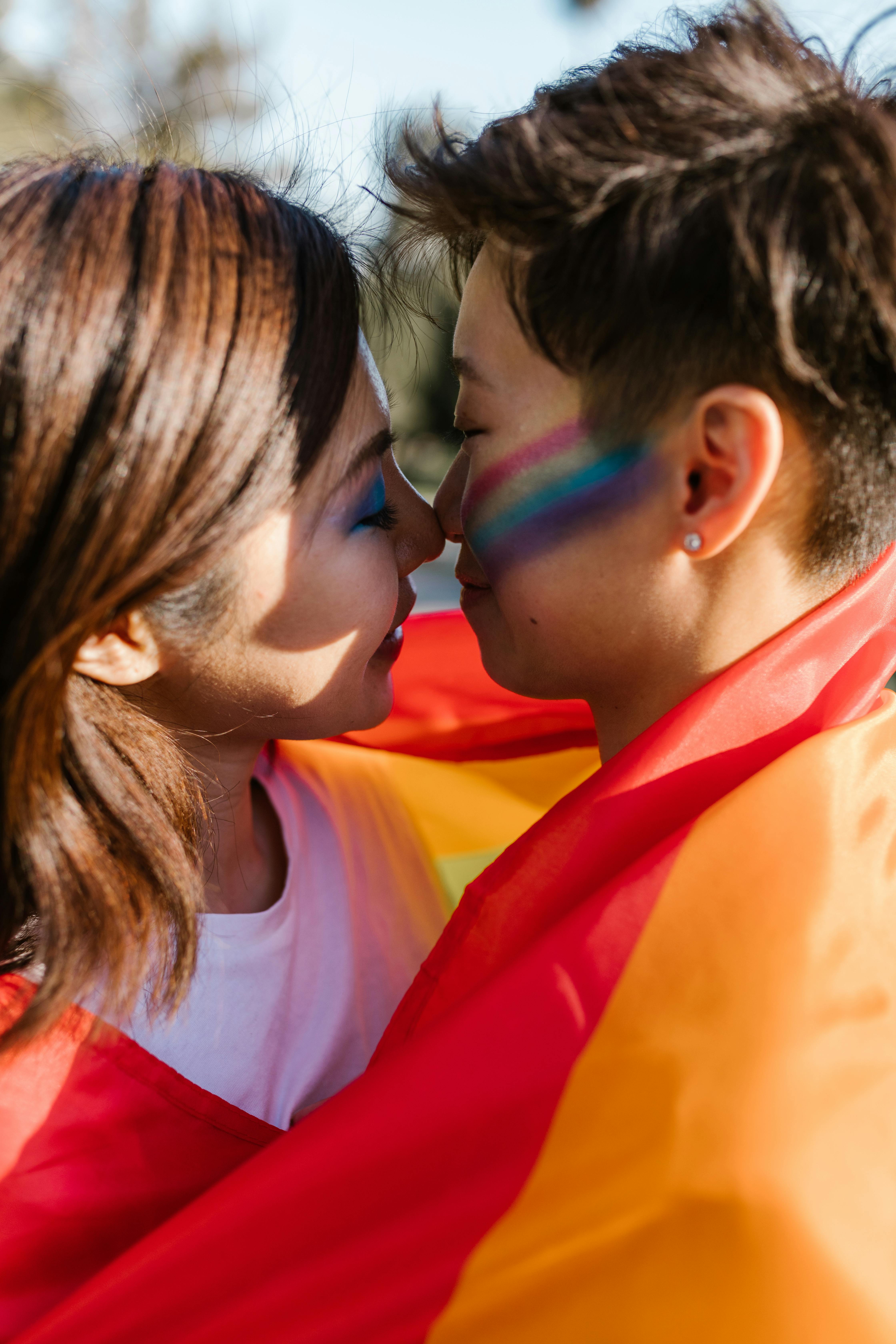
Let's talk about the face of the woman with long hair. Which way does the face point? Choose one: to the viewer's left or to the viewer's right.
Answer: to the viewer's right

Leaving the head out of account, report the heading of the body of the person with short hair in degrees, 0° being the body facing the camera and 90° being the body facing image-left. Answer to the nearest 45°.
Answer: approximately 135°

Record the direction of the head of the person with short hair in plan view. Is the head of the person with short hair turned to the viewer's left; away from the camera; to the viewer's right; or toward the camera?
to the viewer's left
